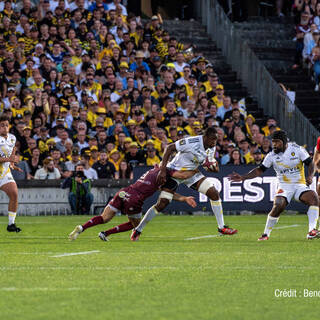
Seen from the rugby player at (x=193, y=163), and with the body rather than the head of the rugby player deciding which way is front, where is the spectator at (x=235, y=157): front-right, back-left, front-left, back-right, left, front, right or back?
back-left

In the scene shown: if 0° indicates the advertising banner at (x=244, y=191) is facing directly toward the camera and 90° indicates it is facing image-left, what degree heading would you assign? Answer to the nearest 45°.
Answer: approximately 0°

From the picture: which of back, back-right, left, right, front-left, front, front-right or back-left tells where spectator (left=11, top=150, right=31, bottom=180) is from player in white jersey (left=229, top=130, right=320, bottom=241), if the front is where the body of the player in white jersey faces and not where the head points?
right

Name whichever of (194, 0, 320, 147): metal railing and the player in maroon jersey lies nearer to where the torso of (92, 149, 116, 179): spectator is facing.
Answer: the player in maroon jersey

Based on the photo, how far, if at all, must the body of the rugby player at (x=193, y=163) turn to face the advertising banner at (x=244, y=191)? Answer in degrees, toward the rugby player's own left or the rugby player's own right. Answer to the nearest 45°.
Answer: approximately 135° to the rugby player's own left

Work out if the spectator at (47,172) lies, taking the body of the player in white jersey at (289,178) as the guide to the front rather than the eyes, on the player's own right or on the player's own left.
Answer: on the player's own right
